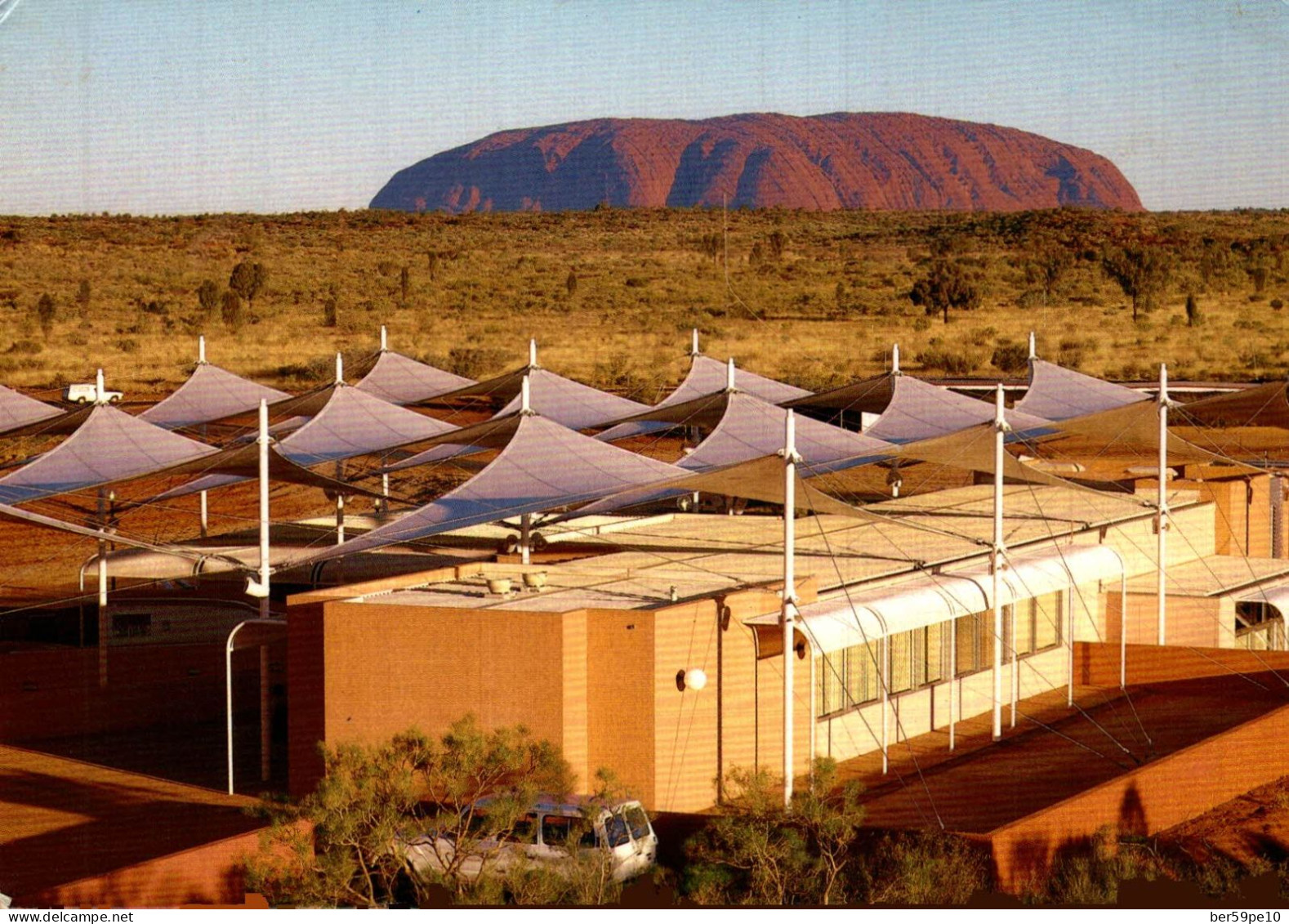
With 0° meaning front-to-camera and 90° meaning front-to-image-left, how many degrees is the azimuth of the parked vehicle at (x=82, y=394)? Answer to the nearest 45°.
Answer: approximately 270°

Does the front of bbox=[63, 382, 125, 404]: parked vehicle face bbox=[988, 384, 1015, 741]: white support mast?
no

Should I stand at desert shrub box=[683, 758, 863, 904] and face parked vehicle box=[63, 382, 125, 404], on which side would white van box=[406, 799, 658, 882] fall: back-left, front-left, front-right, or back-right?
front-left

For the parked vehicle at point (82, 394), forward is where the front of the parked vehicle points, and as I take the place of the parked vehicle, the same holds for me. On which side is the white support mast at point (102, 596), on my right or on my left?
on my right

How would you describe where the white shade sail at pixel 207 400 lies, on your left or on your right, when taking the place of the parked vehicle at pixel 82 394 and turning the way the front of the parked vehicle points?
on your right

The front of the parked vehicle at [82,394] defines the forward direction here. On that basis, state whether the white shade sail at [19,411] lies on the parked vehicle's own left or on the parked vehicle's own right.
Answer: on the parked vehicle's own right

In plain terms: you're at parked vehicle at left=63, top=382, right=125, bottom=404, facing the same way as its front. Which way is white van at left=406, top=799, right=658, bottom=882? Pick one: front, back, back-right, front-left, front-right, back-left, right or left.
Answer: right
